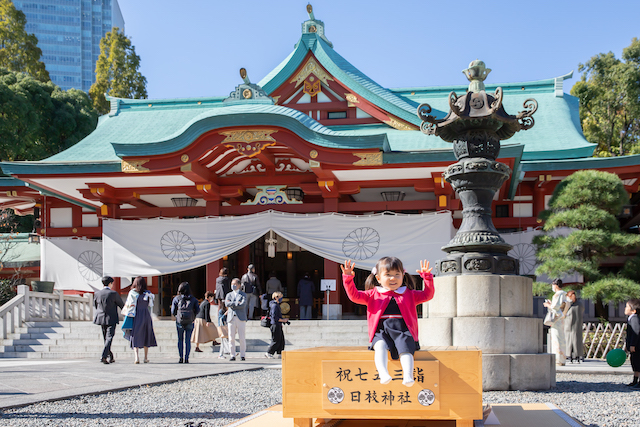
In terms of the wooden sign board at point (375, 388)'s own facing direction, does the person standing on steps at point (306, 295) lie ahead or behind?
behind

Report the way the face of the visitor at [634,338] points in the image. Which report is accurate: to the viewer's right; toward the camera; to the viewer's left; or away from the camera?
to the viewer's left

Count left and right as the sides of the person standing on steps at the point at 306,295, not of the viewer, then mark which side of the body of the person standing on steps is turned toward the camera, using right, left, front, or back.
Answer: back

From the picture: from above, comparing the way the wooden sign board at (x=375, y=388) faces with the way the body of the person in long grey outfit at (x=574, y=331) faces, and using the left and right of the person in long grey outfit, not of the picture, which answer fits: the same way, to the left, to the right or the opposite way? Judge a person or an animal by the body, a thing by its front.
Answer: to the left

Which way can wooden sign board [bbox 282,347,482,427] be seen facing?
toward the camera

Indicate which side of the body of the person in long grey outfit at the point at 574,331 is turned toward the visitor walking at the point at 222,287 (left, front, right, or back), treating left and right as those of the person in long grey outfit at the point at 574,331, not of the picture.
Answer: front

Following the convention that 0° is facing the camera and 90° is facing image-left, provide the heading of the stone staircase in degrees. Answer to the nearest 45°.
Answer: approximately 0°
